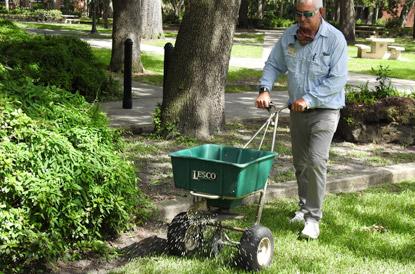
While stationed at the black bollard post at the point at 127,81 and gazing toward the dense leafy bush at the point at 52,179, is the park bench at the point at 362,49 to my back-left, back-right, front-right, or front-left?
back-left

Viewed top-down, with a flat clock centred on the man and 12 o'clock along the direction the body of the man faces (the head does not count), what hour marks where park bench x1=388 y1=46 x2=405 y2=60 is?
The park bench is roughly at 5 o'clock from the man.

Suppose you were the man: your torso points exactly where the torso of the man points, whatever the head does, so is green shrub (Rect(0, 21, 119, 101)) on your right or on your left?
on your right

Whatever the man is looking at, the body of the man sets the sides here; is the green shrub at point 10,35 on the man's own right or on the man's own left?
on the man's own right

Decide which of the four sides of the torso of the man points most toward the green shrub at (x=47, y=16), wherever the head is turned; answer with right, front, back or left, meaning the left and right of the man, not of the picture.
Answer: right

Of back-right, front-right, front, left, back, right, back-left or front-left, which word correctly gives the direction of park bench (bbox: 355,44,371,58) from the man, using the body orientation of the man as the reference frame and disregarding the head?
back-right

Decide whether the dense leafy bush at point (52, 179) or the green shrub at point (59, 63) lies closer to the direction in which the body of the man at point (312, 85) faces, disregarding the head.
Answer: the dense leafy bush

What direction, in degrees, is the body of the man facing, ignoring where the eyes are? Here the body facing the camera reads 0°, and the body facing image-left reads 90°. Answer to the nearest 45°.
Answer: approximately 45°
